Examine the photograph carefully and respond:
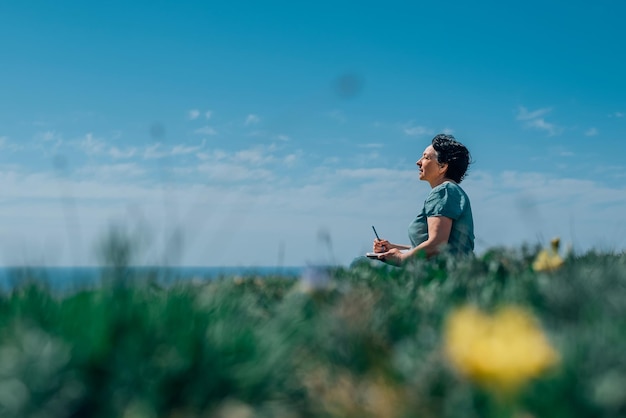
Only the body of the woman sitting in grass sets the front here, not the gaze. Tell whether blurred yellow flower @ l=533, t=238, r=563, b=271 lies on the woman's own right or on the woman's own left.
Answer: on the woman's own left

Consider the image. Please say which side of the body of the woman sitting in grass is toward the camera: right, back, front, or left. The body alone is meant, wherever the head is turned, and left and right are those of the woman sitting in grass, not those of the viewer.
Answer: left
